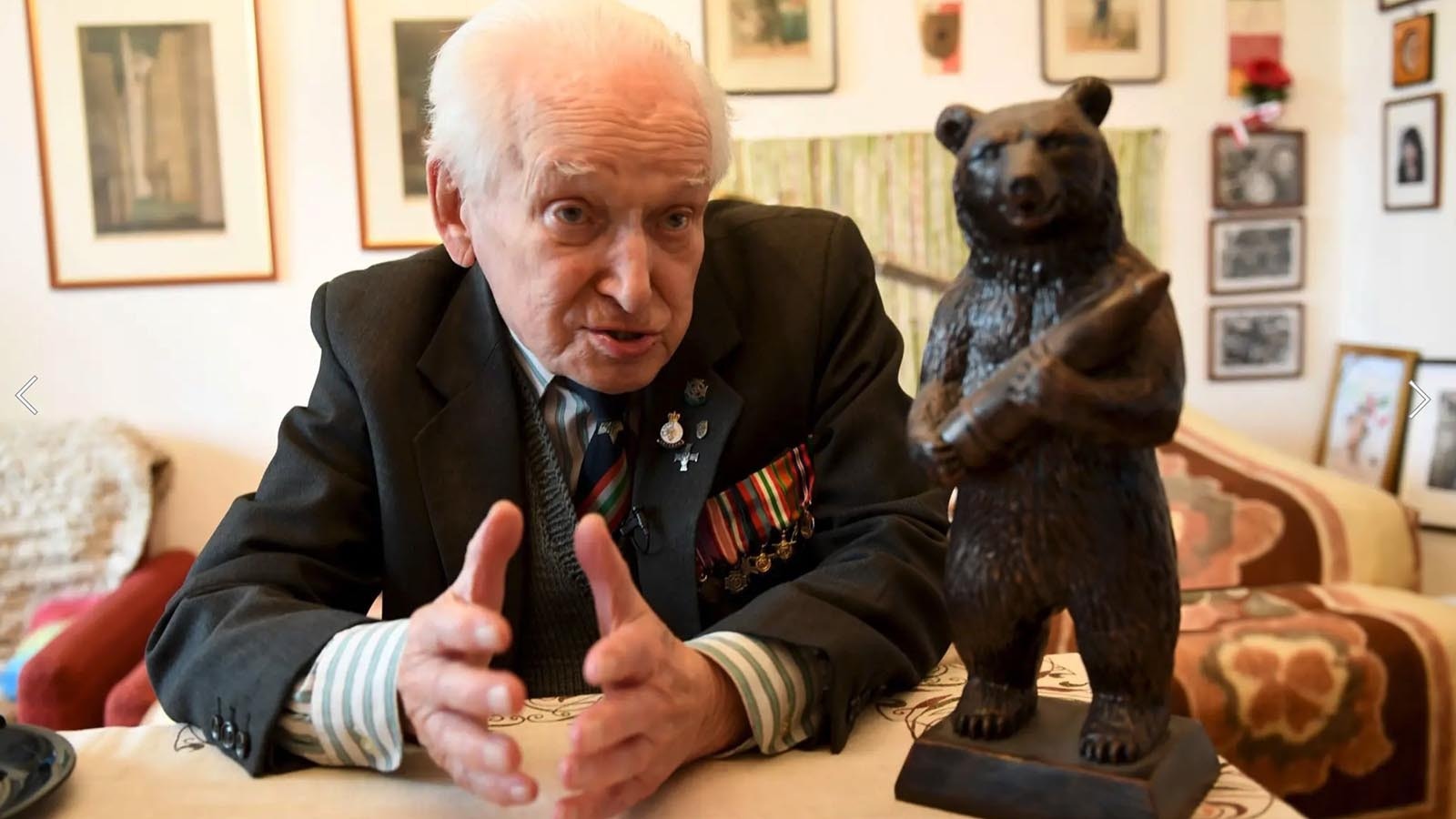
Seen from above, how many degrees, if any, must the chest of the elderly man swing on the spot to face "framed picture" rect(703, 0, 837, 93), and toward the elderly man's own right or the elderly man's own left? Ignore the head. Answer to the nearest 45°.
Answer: approximately 180°

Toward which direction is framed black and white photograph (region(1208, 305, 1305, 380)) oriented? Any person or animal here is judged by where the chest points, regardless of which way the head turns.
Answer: toward the camera

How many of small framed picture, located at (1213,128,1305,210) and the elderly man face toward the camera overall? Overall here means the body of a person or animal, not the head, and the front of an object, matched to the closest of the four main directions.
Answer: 2

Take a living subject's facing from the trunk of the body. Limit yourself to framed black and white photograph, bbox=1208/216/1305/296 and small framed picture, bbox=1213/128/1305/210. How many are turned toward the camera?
2

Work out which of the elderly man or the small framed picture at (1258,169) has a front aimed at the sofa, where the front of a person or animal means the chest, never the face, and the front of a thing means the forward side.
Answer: the small framed picture

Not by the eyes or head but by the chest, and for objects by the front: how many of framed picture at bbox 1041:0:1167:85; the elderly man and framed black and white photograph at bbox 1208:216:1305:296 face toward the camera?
3

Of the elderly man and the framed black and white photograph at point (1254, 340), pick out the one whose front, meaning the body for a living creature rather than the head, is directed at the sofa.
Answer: the framed black and white photograph

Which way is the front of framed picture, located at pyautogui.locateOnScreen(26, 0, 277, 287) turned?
toward the camera

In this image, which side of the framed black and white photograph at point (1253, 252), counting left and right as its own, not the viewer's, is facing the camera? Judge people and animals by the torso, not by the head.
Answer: front

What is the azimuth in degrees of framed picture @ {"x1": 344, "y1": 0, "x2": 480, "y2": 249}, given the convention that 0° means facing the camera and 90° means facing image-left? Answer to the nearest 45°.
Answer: approximately 0°
